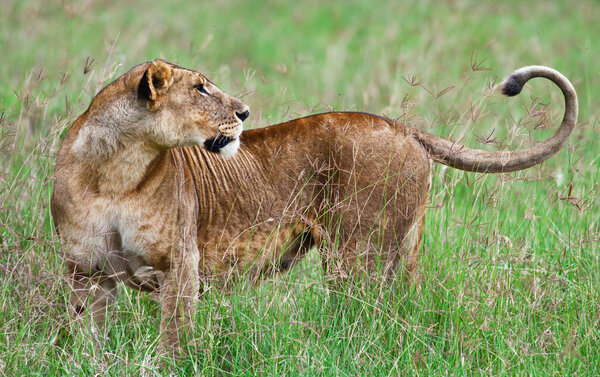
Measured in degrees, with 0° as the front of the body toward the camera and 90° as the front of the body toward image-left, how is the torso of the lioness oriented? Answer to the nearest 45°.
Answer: approximately 45°
